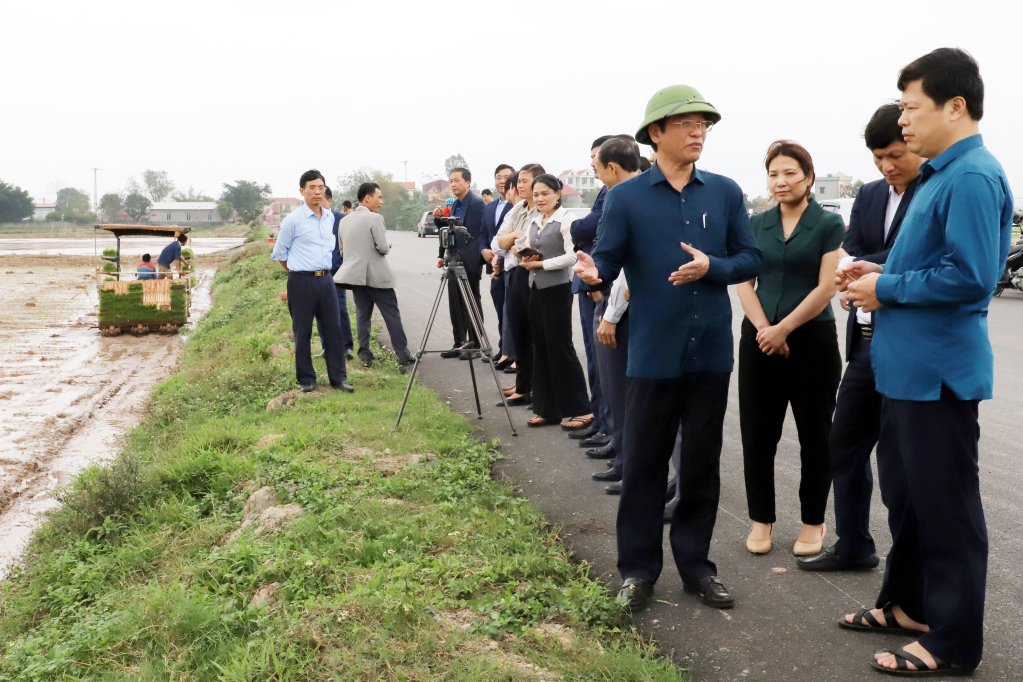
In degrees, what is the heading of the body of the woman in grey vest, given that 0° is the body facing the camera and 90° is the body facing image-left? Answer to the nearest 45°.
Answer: approximately 45°

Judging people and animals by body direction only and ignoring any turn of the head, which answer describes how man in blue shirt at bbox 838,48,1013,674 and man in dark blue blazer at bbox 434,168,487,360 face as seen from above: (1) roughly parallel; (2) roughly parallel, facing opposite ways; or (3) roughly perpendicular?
roughly perpendicular

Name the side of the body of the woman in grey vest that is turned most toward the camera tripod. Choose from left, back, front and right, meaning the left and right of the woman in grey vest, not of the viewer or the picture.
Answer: right

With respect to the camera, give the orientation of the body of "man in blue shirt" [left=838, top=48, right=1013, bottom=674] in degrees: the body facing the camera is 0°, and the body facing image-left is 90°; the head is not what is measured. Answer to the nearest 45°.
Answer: approximately 90°

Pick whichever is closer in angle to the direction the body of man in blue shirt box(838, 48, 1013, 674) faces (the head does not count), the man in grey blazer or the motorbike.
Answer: the man in grey blazer

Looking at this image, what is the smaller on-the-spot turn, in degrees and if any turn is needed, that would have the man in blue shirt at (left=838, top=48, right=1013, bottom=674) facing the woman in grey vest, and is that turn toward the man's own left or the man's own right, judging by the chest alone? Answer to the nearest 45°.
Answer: approximately 45° to the man's own right

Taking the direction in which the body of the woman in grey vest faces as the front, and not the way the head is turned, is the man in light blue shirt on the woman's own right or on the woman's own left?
on the woman's own right

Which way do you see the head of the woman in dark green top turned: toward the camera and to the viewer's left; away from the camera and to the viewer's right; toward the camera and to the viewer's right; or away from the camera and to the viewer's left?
toward the camera and to the viewer's left

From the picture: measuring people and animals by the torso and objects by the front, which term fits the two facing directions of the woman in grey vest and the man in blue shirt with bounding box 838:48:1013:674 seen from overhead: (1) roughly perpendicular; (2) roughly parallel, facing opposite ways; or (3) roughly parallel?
roughly perpendicular

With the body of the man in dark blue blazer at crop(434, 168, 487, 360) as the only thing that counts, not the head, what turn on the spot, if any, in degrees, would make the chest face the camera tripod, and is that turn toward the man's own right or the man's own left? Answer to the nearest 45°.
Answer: approximately 45° to the man's own left

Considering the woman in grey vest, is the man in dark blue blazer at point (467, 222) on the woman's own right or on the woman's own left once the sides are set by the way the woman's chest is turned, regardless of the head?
on the woman's own right

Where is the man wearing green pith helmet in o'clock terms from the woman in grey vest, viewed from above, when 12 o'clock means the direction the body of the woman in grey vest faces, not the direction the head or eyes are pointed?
The man wearing green pith helmet is roughly at 10 o'clock from the woman in grey vest.

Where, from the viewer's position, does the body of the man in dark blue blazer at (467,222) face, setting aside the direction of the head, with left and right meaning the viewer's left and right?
facing the viewer and to the left of the viewer
